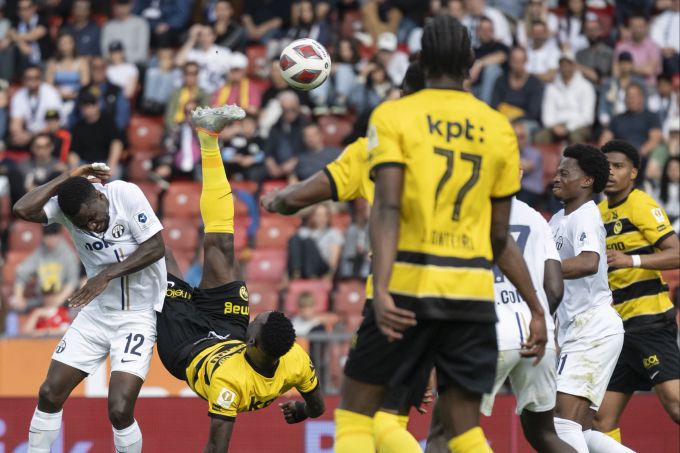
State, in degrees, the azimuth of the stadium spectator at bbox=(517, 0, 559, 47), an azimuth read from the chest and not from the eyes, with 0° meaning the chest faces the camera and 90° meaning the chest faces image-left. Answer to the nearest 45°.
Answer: approximately 0°

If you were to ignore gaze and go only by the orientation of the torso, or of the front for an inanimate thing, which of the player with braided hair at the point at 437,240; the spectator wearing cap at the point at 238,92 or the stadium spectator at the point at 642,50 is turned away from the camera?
the player with braided hair

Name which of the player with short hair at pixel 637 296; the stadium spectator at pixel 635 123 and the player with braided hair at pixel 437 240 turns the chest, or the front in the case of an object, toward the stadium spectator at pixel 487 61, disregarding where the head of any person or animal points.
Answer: the player with braided hair at pixel 437 240

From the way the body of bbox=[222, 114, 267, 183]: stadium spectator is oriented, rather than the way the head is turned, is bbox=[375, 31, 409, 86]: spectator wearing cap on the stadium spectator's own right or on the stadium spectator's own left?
on the stadium spectator's own left

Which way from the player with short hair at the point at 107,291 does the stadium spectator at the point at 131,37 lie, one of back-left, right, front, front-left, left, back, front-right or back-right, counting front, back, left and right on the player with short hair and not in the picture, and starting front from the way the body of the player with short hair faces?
back

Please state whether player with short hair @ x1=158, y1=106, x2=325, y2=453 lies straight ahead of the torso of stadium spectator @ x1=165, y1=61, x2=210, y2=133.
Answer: yes

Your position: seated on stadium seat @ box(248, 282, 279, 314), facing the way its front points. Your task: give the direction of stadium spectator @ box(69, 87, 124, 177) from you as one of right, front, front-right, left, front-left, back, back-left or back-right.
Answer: back-right

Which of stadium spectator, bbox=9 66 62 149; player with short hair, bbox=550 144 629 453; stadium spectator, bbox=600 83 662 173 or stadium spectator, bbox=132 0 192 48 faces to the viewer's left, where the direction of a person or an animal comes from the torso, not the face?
the player with short hair

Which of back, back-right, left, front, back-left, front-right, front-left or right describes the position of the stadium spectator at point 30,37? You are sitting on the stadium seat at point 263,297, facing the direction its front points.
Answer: back-right
